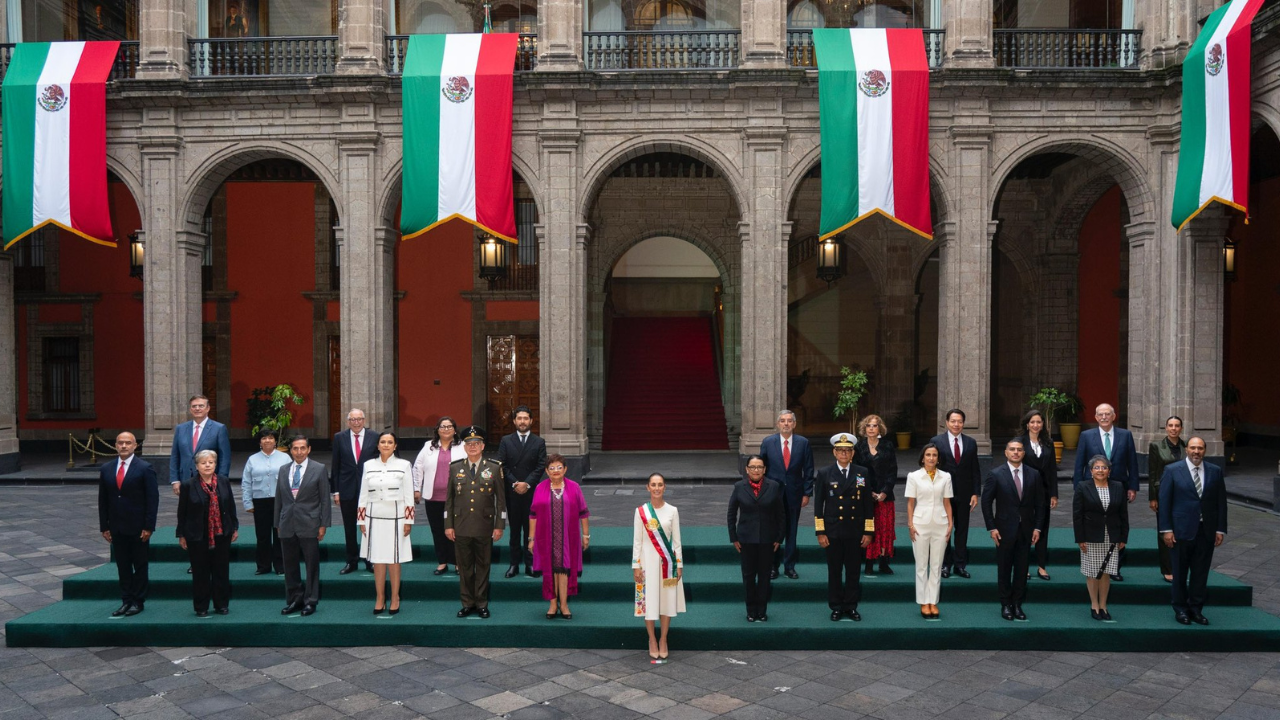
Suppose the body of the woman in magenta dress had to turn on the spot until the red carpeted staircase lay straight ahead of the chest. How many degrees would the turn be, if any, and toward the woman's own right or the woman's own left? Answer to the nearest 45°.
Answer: approximately 180°

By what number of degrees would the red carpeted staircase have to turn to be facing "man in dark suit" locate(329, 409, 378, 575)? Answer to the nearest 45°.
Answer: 0° — it already faces them

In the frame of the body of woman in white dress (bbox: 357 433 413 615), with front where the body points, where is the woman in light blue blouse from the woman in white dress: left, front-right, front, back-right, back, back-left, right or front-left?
back-right

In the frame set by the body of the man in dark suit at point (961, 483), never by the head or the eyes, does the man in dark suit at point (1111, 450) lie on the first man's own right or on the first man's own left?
on the first man's own left

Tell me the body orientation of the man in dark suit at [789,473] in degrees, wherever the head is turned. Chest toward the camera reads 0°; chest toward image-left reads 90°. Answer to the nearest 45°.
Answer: approximately 0°

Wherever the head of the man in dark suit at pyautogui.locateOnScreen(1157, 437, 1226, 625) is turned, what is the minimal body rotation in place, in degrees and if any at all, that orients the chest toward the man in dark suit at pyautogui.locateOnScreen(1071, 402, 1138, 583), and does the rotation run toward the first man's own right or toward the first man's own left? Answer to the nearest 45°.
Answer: approximately 135° to the first man's own right
